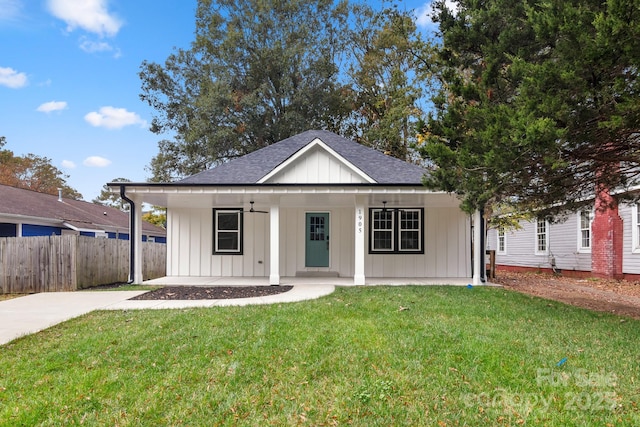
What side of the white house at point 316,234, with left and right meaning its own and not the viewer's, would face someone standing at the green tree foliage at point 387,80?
back

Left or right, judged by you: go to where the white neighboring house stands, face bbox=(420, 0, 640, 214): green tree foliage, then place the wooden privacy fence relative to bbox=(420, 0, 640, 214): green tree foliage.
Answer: right

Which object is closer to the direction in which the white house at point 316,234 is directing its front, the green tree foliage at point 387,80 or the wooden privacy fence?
the wooden privacy fence

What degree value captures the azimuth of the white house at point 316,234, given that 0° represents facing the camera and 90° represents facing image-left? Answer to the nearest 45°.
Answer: approximately 0°
